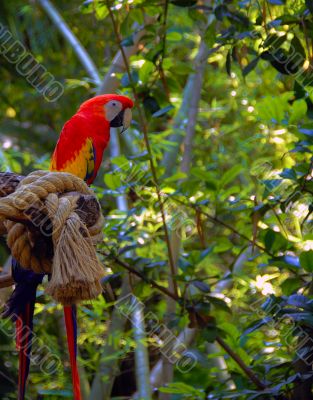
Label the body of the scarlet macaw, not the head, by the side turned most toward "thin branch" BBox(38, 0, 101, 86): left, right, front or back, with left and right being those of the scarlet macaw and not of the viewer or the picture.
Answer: left

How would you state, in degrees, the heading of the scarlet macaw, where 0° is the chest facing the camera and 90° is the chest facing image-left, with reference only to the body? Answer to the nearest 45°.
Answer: approximately 270°
